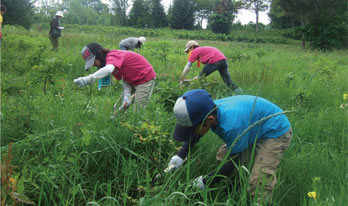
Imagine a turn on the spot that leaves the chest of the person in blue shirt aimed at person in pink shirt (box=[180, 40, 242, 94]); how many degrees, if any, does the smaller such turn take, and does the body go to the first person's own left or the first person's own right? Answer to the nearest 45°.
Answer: approximately 90° to the first person's own right

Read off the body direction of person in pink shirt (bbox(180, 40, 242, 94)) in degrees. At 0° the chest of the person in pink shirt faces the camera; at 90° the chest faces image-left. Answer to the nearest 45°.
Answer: approximately 90°

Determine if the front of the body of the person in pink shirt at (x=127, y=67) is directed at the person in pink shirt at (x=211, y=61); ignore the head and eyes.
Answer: no

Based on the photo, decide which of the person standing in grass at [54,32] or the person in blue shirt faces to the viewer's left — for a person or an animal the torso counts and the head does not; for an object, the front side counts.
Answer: the person in blue shirt

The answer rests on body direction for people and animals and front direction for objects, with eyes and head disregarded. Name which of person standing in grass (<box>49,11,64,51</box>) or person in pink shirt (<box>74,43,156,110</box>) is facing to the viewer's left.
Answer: the person in pink shirt

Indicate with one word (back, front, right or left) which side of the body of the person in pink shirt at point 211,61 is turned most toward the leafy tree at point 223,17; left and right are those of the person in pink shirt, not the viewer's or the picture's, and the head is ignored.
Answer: right

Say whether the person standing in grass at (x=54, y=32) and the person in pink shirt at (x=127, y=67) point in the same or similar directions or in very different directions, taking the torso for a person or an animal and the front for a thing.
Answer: very different directions

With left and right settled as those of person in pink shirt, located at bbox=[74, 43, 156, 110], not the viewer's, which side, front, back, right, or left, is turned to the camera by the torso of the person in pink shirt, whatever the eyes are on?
left

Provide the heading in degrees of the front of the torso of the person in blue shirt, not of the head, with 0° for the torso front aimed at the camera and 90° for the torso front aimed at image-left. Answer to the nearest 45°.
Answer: approximately 90°
